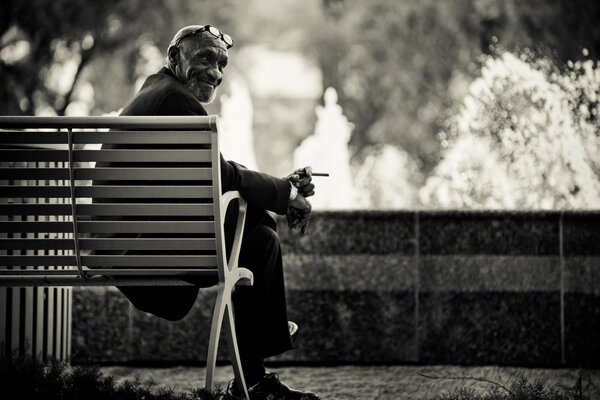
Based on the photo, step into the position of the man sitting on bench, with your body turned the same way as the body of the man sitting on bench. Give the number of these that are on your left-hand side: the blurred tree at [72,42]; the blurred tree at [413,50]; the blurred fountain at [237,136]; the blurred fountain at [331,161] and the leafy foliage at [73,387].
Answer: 4

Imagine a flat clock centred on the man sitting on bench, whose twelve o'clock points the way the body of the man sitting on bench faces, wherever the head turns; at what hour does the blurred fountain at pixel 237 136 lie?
The blurred fountain is roughly at 9 o'clock from the man sitting on bench.

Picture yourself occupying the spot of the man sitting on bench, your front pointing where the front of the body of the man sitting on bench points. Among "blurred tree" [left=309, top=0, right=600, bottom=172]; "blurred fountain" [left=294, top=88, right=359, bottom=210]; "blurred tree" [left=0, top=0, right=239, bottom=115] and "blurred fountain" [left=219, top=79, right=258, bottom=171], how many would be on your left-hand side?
4

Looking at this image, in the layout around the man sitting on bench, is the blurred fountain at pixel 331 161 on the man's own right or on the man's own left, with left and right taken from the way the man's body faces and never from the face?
on the man's own left

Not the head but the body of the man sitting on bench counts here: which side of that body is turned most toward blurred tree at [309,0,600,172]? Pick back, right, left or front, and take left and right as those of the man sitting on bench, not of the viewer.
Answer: left

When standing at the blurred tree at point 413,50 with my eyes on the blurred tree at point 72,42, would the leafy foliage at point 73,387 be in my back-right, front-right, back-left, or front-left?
front-left

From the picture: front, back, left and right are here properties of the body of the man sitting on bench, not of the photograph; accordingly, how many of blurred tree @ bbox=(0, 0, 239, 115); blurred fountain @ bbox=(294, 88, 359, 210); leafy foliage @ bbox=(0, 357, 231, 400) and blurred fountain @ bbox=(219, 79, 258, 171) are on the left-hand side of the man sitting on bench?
3

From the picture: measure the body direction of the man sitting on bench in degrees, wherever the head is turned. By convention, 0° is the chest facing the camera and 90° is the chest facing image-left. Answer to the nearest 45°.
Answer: approximately 270°

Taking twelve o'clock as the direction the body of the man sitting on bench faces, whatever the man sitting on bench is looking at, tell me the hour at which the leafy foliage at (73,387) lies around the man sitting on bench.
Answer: The leafy foliage is roughly at 5 o'clock from the man sitting on bench.

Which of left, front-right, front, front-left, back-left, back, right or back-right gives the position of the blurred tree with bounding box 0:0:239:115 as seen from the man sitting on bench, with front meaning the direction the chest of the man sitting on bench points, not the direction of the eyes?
left
